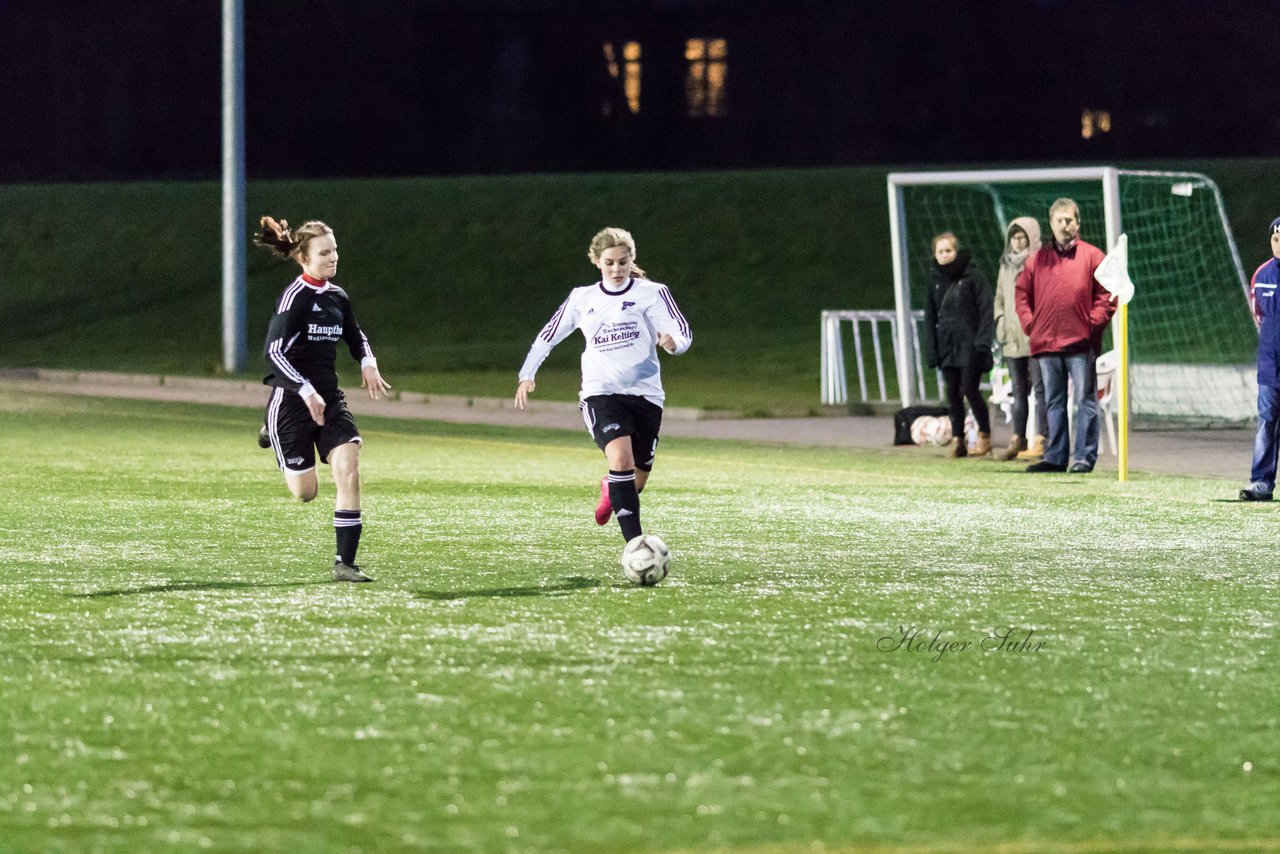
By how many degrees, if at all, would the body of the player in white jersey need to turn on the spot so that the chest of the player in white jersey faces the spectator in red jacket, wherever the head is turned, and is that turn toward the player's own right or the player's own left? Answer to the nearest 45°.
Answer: approximately 135° to the player's own left

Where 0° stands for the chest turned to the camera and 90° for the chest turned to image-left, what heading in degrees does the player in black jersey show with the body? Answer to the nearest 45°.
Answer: approximately 315°

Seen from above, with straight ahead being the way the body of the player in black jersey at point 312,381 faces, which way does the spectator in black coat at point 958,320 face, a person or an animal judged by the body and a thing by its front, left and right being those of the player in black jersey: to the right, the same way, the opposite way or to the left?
to the right

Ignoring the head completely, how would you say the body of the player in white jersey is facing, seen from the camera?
toward the camera

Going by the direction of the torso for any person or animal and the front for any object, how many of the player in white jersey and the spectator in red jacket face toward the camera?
2

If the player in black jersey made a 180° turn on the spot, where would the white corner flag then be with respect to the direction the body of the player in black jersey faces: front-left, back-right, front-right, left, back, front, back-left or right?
right

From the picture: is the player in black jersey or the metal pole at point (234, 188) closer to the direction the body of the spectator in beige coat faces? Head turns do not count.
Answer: the player in black jersey

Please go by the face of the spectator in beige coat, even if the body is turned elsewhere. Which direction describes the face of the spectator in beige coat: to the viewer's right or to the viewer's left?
to the viewer's left

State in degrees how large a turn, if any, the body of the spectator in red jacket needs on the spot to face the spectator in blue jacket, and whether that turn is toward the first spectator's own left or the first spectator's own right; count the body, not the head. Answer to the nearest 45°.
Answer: approximately 45° to the first spectator's own left

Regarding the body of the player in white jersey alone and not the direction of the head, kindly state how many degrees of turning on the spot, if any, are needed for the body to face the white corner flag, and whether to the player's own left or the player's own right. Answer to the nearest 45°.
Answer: approximately 135° to the player's own left

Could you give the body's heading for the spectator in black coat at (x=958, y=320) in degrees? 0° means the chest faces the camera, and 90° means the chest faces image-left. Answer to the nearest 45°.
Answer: approximately 45°

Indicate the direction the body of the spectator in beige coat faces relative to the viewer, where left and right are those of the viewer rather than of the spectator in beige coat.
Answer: facing the viewer and to the left of the viewer

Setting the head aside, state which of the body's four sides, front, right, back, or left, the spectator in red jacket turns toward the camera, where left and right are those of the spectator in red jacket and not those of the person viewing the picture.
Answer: front

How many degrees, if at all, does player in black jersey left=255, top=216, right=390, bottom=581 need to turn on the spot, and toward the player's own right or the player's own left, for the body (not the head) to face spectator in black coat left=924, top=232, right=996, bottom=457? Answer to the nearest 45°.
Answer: approximately 90° to the player's own left
